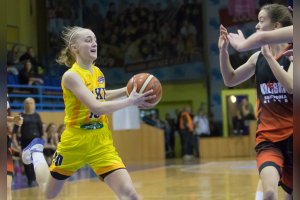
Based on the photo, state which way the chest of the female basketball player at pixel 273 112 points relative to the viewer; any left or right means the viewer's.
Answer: facing the viewer and to the left of the viewer

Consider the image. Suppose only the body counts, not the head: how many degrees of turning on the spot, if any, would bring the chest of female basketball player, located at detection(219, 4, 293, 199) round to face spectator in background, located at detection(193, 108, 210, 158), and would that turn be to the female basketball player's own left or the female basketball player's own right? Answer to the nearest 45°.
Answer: approximately 135° to the female basketball player's own right

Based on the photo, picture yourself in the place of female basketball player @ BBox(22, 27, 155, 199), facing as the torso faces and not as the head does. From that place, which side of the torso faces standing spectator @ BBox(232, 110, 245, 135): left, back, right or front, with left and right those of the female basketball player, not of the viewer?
left

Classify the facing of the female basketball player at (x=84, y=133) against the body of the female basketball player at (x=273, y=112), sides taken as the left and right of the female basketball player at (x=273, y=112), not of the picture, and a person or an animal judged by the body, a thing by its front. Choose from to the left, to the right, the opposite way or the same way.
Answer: to the left

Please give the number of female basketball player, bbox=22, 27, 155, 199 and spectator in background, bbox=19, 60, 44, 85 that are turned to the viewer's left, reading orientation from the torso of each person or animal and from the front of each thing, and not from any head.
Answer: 0

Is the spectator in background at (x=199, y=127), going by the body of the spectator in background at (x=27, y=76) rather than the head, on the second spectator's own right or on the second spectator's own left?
on the second spectator's own left

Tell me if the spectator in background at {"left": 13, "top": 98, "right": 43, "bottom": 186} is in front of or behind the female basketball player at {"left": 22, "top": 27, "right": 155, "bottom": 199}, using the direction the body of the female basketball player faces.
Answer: behind

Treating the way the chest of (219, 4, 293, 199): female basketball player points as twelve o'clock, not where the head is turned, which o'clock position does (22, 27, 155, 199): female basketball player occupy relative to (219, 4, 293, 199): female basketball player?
(22, 27, 155, 199): female basketball player is roughly at 2 o'clock from (219, 4, 293, 199): female basketball player.

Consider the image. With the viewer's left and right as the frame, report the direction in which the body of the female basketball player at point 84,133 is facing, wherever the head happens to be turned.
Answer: facing the viewer and to the right of the viewer

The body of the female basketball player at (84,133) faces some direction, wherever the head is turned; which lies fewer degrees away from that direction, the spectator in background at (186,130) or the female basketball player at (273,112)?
the female basketball player

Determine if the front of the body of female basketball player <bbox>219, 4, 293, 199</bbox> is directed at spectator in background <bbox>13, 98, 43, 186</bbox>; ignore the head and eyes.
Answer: no

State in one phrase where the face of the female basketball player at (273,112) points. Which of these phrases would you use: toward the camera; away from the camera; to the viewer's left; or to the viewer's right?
to the viewer's left

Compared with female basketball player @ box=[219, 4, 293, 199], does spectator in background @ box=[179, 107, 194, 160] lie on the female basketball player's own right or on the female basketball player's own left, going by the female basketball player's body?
on the female basketball player's own right
